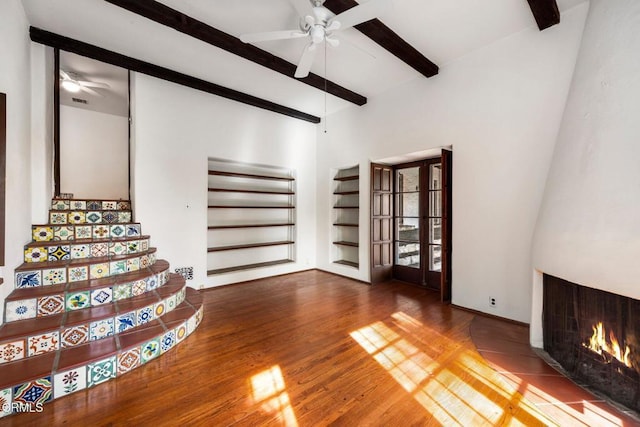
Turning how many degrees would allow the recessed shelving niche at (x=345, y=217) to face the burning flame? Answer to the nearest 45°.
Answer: approximately 90° to its left

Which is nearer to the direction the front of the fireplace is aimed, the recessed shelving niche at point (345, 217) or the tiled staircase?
the tiled staircase

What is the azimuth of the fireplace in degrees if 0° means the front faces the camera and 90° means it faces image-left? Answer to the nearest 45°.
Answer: approximately 45°

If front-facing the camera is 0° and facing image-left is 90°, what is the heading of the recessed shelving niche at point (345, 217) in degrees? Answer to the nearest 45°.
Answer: approximately 45°

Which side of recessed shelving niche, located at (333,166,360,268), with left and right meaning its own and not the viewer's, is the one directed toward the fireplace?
left

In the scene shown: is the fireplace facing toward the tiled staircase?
yes

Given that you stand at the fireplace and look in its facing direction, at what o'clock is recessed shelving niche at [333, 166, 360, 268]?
The recessed shelving niche is roughly at 2 o'clock from the fireplace.
